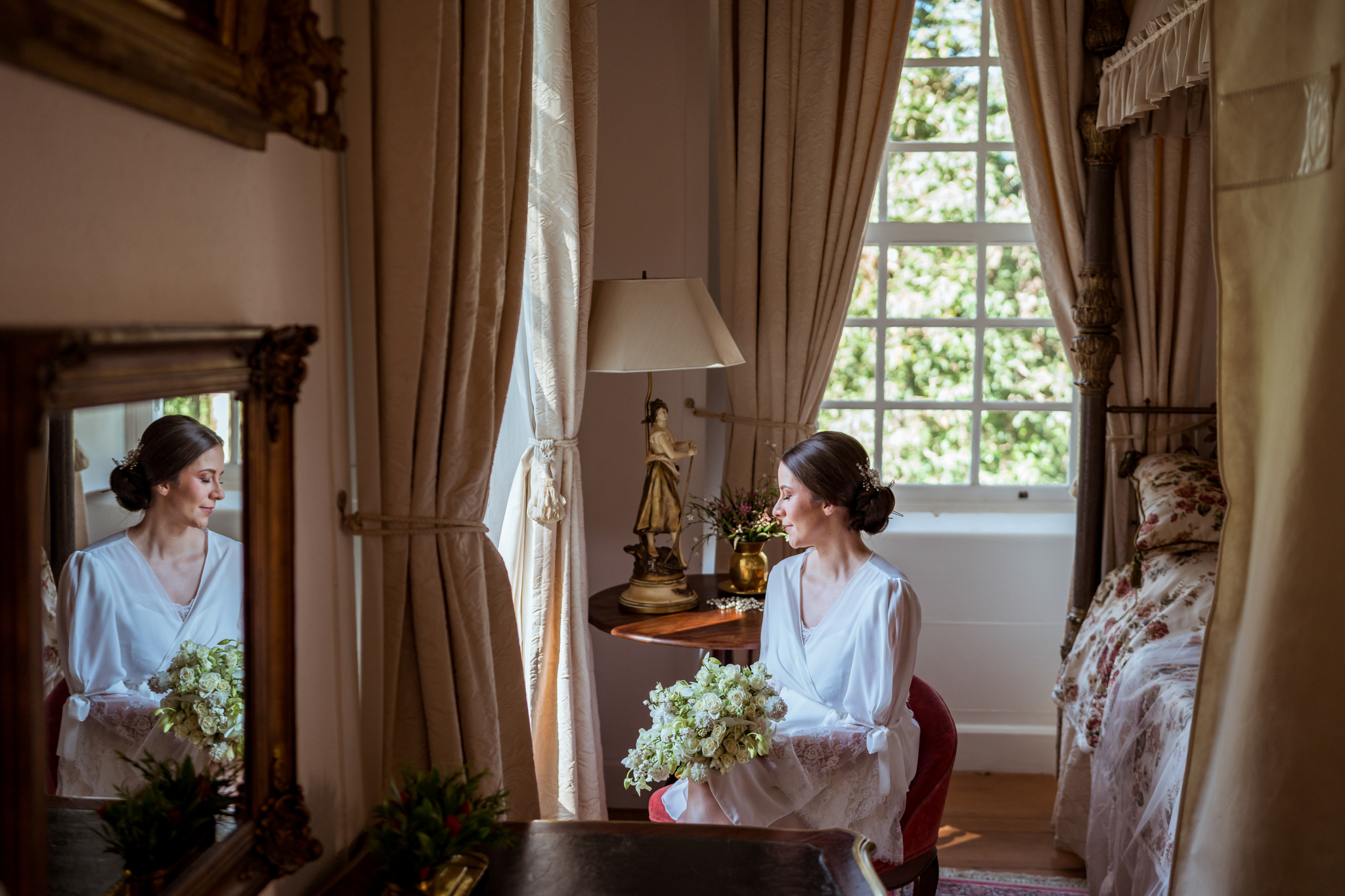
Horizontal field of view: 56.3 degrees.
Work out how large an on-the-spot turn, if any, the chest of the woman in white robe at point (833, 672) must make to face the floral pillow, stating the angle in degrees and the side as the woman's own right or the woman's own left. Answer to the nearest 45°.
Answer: approximately 180°

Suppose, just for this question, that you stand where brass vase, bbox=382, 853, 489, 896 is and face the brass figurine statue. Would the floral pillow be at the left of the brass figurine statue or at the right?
right

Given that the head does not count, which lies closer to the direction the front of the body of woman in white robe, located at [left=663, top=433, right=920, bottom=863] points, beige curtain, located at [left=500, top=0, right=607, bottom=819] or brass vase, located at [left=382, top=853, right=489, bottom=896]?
the brass vase

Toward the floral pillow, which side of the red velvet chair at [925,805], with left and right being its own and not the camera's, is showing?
back

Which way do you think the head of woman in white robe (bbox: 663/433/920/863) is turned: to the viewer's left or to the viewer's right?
to the viewer's left

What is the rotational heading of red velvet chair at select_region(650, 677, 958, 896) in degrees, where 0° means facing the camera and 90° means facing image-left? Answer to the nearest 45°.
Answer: approximately 45°

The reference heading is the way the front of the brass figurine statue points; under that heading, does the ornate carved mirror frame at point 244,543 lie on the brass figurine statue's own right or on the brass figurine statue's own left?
on the brass figurine statue's own right

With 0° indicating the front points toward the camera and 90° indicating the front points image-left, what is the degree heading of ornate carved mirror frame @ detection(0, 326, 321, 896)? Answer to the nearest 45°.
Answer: approximately 315°

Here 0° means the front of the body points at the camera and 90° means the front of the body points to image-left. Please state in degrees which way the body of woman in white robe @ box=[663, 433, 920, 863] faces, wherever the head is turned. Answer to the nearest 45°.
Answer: approximately 45°

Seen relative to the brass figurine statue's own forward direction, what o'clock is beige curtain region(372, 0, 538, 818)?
The beige curtain is roughly at 2 o'clock from the brass figurine statue.

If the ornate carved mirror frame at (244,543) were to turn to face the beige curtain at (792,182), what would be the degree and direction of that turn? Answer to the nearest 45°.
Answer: approximately 90° to its left

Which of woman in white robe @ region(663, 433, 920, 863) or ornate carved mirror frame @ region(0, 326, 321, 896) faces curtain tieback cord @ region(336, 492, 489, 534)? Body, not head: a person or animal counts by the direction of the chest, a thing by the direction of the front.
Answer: the woman in white robe

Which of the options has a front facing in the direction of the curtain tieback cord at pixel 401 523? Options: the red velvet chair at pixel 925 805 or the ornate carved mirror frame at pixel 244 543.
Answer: the red velvet chair

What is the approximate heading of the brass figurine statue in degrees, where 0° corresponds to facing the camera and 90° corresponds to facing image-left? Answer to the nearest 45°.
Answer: approximately 315°
